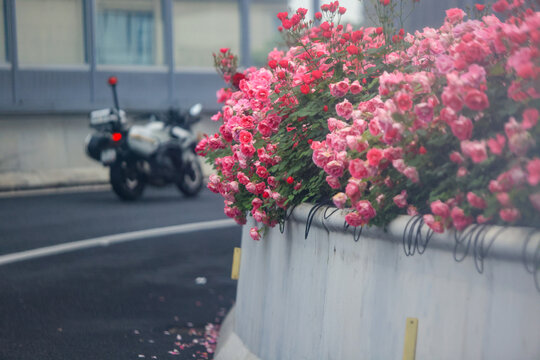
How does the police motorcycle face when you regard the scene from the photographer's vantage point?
facing away from the viewer and to the right of the viewer

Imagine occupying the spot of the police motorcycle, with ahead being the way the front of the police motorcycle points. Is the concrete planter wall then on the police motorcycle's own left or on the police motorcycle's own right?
on the police motorcycle's own right
